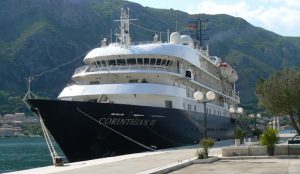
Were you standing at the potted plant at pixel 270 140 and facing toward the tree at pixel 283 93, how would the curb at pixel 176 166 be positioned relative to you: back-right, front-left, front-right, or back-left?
back-left

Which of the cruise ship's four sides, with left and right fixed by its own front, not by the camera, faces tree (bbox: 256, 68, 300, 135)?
back

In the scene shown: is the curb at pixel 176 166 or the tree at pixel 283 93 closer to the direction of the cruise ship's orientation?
the curb

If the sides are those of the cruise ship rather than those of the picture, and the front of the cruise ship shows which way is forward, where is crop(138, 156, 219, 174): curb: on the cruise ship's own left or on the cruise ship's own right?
on the cruise ship's own left
